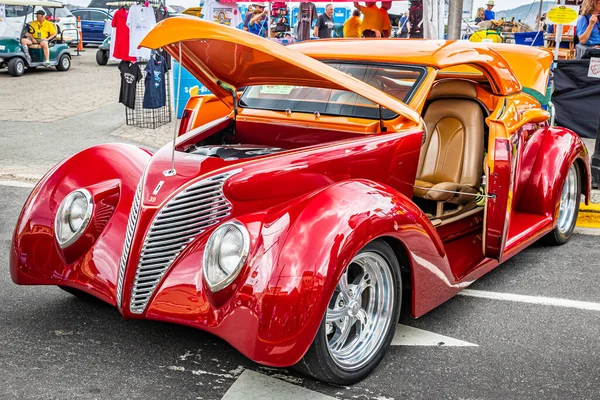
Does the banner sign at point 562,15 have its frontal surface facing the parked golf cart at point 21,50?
no

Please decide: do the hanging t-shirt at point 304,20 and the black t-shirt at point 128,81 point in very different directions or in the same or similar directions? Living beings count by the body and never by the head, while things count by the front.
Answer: same or similar directions

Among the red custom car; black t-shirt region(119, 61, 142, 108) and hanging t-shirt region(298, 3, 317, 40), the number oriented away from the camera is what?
0

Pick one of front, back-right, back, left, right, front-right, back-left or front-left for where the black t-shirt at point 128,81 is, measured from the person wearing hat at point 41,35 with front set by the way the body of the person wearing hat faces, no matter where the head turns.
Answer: front-left

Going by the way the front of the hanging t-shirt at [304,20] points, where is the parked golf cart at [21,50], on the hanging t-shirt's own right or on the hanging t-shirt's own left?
on the hanging t-shirt's own right

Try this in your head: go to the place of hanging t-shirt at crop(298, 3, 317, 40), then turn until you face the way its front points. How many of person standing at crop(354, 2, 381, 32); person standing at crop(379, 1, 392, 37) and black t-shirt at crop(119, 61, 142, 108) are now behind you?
0

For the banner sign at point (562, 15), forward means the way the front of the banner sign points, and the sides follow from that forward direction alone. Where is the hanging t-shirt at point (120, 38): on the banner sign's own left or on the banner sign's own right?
on the banner sign's own right

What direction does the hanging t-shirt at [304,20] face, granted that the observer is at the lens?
facing the viewer

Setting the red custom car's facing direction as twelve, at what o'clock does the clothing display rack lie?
The clothing display rack is roughly at 4 o'clock from the red custom car.

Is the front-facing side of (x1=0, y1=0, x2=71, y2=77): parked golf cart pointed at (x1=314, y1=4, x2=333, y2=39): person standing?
no

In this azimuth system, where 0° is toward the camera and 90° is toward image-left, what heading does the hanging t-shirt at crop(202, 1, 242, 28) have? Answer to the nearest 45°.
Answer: approximately 0°

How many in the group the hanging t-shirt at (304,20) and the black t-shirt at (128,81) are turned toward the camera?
2
